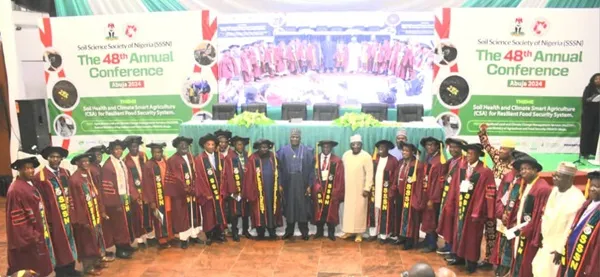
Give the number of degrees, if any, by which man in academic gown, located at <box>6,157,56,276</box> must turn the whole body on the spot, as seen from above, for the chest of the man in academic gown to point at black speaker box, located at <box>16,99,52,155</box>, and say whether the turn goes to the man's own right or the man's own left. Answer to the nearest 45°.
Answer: approximately 135° to the man's own left

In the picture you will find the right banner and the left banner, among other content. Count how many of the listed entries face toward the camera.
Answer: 2

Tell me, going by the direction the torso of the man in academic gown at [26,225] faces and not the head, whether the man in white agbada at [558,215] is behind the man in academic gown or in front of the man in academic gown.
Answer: in front

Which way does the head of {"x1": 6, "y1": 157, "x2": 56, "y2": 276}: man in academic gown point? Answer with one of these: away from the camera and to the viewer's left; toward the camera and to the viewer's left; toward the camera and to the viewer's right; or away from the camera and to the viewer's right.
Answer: toward the camera and to the viewer's right

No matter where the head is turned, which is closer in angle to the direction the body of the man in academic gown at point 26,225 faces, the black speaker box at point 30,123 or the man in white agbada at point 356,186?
the man in white agbada

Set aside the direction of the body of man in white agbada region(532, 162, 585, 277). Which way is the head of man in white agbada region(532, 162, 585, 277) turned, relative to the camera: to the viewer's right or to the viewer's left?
to the viewer's left

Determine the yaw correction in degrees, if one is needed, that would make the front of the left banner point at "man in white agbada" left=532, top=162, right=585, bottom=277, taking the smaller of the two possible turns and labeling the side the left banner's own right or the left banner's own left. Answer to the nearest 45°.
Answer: approximately 45° to the left banner's own left
